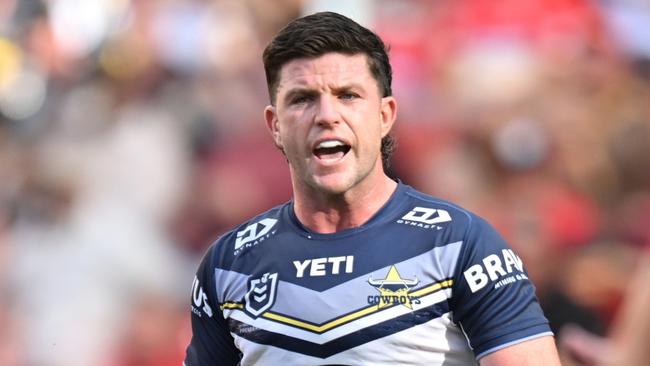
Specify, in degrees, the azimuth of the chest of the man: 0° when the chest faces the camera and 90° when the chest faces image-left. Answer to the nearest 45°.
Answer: approximately 0°
